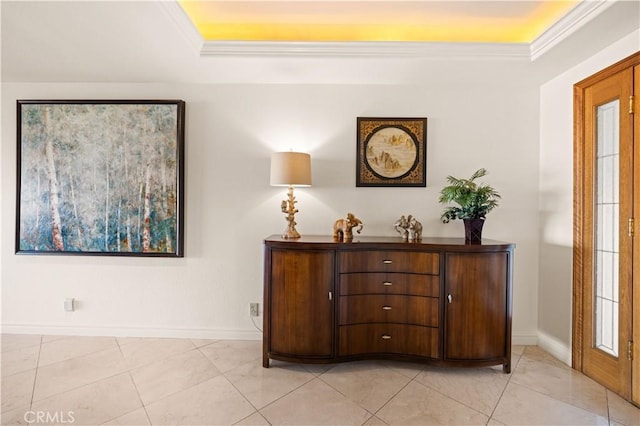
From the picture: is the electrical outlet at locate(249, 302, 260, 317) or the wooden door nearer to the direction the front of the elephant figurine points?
the wooden door

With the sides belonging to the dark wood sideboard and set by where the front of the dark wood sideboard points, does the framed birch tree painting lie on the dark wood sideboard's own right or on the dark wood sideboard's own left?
on the dark wood sideboard's own right

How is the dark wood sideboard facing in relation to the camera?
toward the camera

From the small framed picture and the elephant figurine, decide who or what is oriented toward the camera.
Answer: the small framed picture

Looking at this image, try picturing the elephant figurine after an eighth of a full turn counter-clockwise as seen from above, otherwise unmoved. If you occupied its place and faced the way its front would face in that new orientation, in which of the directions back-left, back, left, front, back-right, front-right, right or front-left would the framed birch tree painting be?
back-left

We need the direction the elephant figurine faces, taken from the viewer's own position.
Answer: facing to the right of the viewer

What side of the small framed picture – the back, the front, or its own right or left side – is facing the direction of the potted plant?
left

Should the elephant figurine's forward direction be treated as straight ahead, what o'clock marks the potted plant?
The potted plant is roughly at 12 o'clock from the elephant figurine.

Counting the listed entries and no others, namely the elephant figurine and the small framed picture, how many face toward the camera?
1

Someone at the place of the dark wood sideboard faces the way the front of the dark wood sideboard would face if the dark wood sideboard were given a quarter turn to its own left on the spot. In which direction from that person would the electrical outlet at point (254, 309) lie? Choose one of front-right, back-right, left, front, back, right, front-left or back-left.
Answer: back

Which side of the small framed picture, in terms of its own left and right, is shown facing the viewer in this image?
front

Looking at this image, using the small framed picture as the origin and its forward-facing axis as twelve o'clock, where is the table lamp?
The table lamp is roughly at 2 o'clock from the small framed picture.

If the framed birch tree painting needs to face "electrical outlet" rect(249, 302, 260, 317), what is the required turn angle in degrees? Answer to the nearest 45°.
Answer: approximately 45° to its left

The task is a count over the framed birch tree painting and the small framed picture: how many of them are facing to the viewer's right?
0
